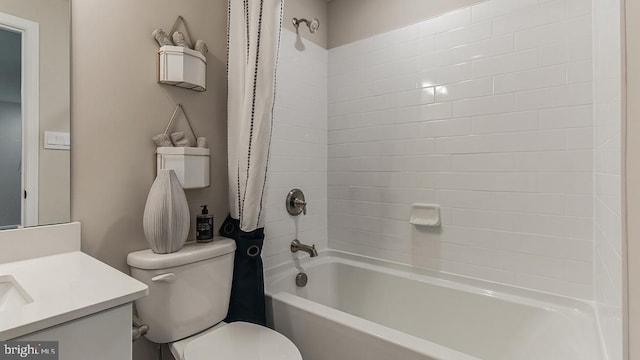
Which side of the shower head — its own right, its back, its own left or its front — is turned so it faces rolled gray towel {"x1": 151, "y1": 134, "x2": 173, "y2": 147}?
right

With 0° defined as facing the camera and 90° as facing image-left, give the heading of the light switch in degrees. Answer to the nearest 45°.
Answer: approximately 315°

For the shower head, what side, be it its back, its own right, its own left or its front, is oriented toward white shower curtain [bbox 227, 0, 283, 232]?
right

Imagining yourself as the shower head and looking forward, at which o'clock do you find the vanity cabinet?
The vanity cabinet is roughly at 2 o'clock from the shower head.

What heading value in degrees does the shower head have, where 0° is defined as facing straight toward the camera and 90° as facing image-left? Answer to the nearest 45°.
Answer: approximately 315°

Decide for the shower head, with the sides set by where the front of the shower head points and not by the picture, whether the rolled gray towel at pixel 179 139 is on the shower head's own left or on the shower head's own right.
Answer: on the shower head's own right

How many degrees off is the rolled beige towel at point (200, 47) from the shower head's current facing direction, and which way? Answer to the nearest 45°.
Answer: approximately 90° to its right
